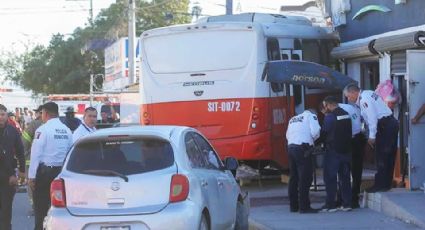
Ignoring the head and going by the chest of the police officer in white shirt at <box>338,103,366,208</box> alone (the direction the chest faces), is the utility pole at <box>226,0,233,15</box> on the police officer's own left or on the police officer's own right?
on the police officer's own right

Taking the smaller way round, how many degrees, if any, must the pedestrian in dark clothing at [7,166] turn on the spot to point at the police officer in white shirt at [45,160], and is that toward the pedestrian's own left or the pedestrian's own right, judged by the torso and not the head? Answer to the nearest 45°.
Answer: approximately 90° to the pedestrian's own left

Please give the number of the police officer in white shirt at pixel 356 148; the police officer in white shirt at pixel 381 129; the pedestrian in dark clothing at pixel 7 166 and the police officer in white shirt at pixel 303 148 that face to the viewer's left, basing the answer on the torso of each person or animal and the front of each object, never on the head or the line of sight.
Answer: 2

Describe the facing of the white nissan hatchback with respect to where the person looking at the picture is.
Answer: facing away from the viewer and to the right of the viewer

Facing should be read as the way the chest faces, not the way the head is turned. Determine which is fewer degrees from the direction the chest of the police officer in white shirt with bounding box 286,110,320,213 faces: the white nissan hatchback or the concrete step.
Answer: the concrete step

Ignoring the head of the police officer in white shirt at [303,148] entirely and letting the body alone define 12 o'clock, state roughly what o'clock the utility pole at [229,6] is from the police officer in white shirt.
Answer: The utility pole is roughly at 10 o'clock from the police officer in white shirt.

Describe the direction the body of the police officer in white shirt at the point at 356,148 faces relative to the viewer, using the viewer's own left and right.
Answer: facing to the left of the viewer

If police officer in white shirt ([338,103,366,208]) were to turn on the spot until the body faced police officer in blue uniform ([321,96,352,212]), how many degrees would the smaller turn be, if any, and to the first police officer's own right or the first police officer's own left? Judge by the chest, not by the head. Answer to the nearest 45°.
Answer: approximately 45° to the first police officer's own left

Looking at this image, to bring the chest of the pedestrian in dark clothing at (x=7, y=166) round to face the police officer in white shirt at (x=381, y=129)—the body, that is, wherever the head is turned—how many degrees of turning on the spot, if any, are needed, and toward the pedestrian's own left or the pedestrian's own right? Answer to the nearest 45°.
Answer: approximately 90° to the pedestrian's own left
